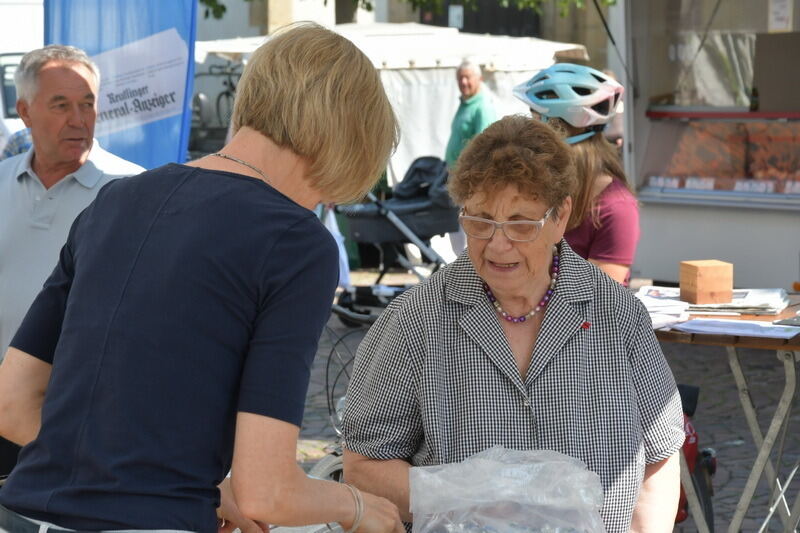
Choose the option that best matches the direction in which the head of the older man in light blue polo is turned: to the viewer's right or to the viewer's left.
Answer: to the viewer's right

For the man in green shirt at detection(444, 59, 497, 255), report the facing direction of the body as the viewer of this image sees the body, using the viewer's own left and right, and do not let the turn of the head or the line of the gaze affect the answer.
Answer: facing the viewer and to the left of the viewer

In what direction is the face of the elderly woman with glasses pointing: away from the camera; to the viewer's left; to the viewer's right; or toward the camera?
toward the camera

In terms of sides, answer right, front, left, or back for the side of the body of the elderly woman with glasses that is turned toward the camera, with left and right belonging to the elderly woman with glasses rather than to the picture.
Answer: front

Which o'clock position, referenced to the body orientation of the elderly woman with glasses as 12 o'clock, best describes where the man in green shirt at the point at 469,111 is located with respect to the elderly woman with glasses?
The man in green shirt is roughly at 6 o'clock from the elderly woman with glasses.

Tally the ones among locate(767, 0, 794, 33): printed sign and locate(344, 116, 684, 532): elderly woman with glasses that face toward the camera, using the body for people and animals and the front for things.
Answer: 2

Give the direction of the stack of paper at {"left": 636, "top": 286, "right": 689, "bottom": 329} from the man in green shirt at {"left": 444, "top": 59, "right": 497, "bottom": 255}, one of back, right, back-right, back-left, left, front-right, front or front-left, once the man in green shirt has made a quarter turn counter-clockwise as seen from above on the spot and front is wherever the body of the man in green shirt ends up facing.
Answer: front-right
